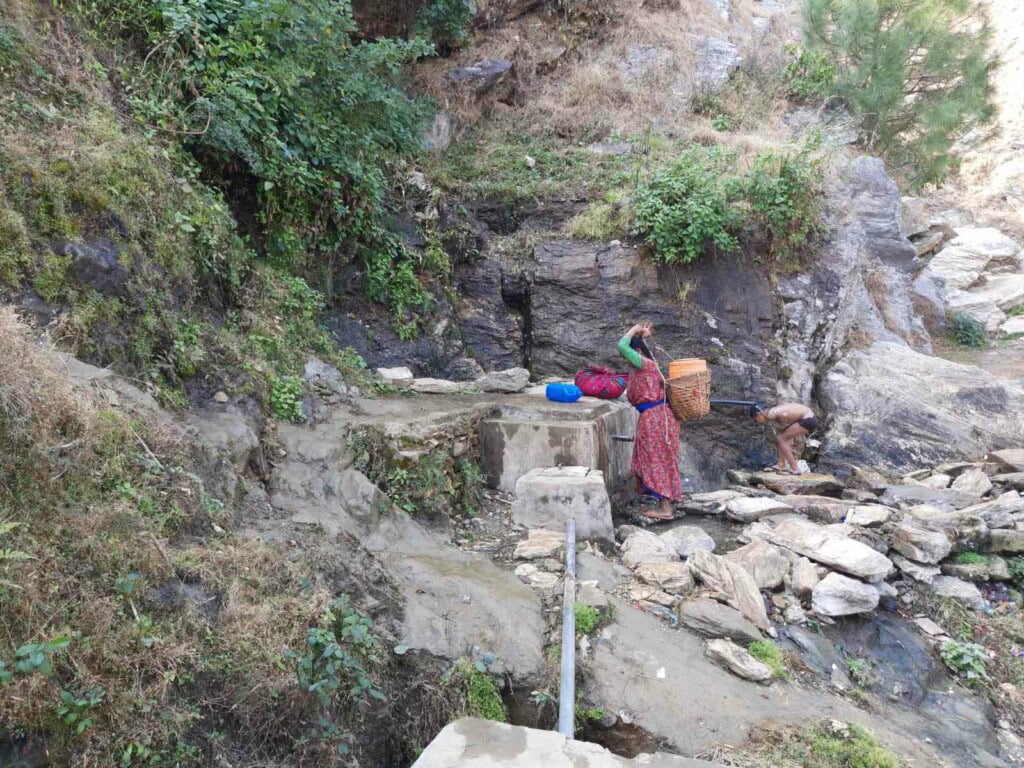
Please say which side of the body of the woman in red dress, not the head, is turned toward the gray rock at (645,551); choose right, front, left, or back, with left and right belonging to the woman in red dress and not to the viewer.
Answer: left

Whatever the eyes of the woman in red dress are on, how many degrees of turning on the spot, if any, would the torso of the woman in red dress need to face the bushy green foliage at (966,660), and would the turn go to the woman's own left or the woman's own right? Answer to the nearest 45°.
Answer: approximately 135° to the woman's own left

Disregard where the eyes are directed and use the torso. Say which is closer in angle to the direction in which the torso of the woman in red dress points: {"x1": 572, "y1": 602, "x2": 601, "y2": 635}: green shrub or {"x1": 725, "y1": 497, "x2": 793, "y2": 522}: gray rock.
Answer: the green shrub

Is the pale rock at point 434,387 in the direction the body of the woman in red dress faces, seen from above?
yes

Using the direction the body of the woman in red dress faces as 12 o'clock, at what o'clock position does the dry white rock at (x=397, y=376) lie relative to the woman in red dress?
The dry white rock is roughly at 12 o'clock from the woman in red dress.

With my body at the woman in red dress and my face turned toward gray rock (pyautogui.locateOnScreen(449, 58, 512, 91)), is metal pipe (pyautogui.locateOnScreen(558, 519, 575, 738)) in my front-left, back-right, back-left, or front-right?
back-left

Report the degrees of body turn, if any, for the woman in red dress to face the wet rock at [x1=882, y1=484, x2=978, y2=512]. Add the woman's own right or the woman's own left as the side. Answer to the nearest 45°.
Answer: approximately 180°

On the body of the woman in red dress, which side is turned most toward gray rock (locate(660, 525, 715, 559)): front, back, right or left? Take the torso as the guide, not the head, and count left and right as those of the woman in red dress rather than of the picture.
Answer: left

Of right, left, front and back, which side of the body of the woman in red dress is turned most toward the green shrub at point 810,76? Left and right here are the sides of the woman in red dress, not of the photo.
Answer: right

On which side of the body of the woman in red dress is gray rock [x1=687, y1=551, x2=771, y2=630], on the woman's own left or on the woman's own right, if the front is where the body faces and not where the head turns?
on the woman's own left

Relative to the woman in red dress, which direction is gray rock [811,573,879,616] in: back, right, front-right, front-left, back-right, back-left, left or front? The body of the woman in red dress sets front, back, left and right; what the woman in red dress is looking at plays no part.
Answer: back-left

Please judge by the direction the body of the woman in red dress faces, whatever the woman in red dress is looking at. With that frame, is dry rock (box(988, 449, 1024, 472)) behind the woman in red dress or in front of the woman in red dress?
behind

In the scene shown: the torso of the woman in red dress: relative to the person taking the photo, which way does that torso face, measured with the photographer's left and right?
facing to the left of the viewer

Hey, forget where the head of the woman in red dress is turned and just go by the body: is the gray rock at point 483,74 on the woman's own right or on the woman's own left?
on the woman's own right
